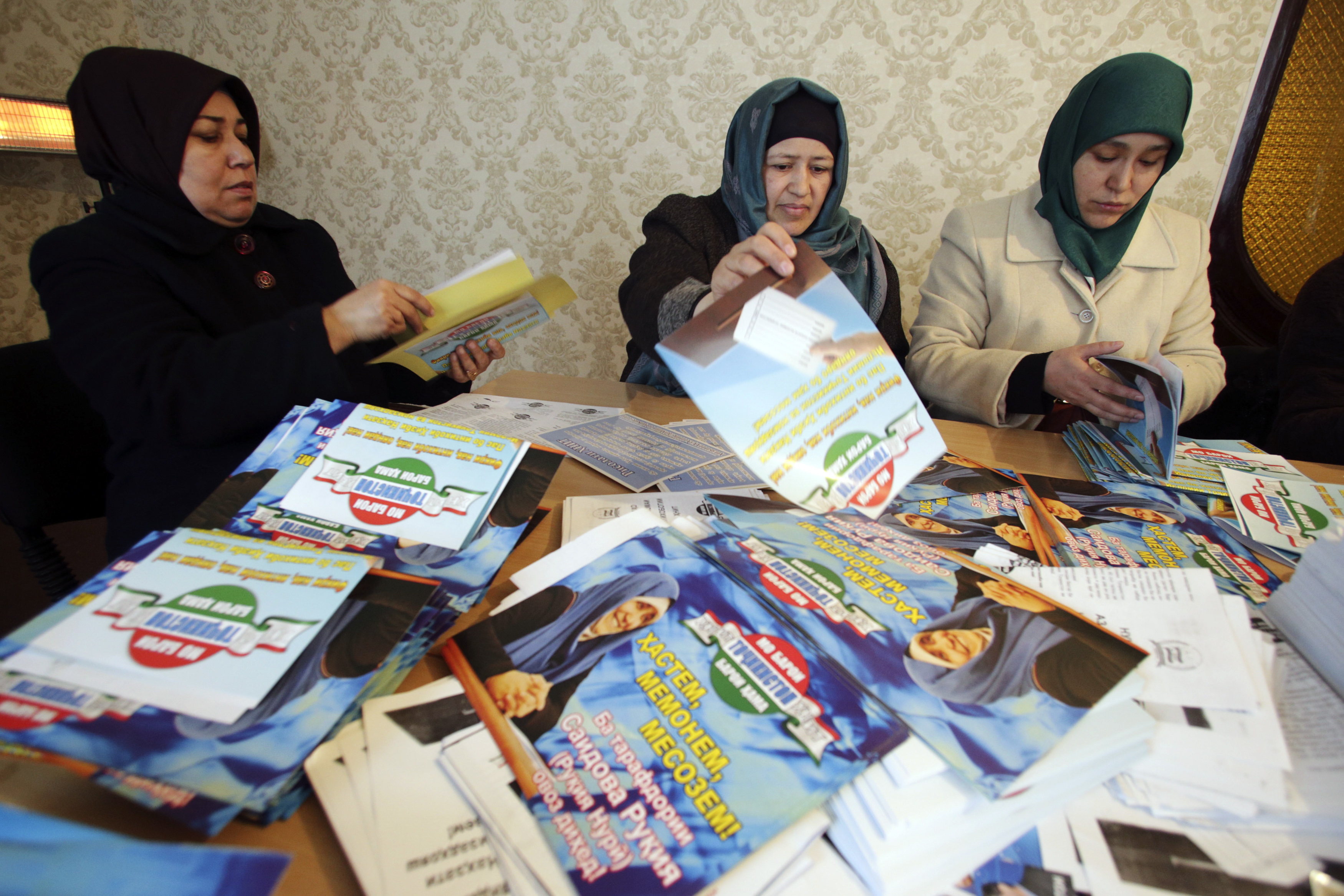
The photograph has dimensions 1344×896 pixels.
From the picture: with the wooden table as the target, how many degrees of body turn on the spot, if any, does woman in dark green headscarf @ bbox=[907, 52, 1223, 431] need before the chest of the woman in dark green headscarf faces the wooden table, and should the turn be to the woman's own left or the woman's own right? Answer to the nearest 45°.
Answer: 0° — they already face it

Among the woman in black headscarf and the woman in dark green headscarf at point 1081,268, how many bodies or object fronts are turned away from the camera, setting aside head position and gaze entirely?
0

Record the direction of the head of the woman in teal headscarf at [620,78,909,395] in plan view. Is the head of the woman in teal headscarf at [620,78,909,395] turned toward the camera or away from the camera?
toward the camera

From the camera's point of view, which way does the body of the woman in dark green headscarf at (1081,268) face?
toward the camera

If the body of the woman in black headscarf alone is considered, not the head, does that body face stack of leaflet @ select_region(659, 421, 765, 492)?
yes

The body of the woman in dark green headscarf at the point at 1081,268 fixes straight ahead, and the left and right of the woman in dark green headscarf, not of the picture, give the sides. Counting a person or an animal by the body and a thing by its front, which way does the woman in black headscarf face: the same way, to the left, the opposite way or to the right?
to the left

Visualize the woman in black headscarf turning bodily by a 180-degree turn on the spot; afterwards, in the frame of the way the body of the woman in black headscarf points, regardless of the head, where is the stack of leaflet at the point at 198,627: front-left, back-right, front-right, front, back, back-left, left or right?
back-left

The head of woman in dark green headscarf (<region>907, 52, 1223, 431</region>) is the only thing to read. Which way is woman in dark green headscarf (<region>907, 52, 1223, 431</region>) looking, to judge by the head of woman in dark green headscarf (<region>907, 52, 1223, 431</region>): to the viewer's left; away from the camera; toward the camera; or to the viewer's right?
toward the camera

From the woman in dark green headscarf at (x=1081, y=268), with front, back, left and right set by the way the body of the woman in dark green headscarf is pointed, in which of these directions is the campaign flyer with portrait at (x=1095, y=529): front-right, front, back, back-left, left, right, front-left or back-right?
front

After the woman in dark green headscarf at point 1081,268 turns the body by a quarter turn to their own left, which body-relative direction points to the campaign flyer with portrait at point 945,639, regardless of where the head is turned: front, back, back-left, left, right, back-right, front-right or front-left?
right

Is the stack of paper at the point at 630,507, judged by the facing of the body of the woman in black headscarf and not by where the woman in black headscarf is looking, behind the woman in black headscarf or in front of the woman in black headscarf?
in front

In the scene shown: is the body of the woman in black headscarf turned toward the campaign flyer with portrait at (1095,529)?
yes

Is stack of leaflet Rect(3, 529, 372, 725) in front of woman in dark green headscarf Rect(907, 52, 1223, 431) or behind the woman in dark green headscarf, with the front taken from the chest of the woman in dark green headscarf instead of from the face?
in front

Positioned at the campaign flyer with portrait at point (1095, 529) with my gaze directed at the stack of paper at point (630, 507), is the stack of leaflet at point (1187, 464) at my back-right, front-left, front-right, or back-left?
back-right

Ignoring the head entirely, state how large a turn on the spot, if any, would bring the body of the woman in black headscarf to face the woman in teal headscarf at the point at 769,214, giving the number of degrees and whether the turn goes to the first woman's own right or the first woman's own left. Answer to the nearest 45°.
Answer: approximately 45° to the first woman's own left

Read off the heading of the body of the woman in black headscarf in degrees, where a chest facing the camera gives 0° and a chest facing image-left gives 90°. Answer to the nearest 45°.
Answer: approximately 315°
